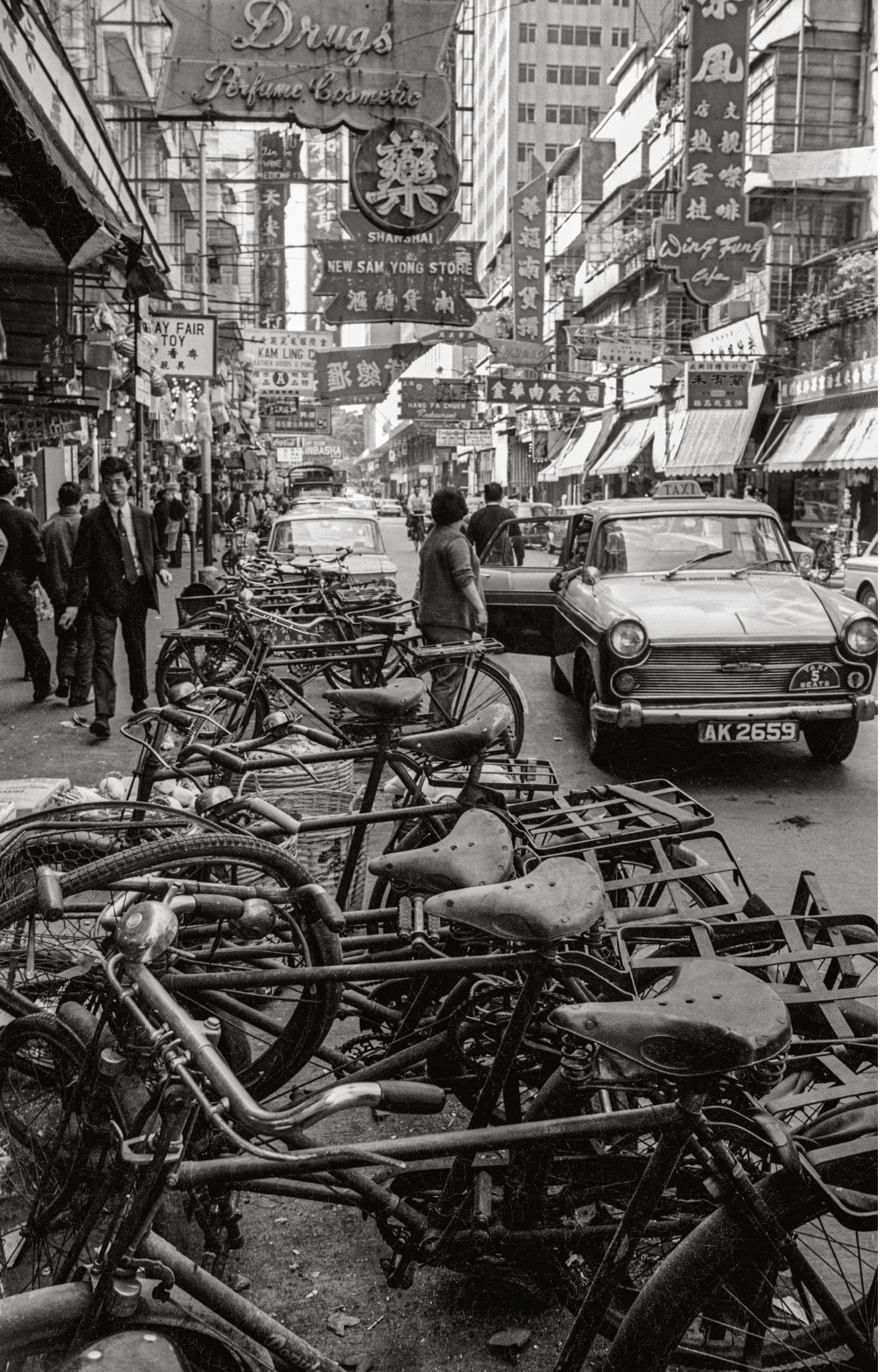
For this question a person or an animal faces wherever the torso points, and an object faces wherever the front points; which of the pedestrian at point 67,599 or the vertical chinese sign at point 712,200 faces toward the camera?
the vertical chinese sign

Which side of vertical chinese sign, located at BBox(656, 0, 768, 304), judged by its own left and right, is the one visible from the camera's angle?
front

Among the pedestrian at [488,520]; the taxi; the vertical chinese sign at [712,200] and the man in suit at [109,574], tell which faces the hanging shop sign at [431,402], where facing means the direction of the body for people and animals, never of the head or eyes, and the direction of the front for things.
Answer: the pedestrian

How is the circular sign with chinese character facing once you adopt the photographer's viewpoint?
facing the viewer

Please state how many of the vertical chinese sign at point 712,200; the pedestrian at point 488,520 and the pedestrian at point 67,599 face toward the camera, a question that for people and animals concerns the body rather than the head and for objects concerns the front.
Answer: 1

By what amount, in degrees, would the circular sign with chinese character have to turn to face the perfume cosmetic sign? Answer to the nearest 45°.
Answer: approximately 45° to its right

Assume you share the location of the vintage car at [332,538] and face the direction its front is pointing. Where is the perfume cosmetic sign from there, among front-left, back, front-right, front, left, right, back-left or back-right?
front

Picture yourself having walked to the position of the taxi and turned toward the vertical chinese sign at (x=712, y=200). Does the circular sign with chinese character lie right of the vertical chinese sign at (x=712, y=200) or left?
left

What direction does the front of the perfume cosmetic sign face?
toward the camera

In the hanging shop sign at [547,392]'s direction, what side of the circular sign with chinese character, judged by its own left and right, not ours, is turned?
back

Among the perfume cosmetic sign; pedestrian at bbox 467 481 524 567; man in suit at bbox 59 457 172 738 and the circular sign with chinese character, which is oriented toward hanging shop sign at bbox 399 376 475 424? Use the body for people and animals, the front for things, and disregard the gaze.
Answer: the pedestrian

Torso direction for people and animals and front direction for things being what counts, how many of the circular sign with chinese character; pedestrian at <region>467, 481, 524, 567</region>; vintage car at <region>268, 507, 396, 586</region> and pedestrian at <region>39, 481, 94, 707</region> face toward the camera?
2

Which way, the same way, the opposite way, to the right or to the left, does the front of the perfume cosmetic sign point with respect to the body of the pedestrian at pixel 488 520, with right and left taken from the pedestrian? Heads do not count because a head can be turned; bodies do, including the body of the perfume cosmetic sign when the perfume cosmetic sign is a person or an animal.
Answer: the opposite way
